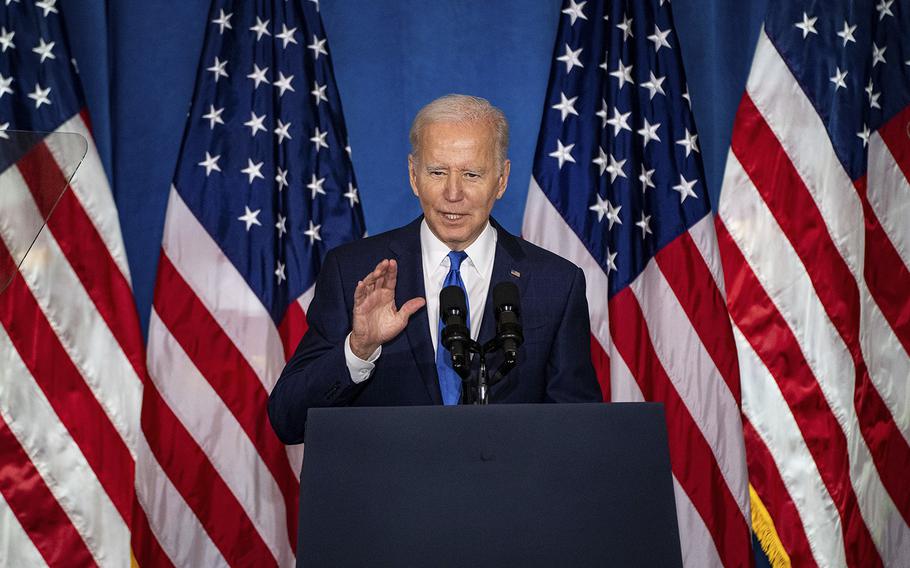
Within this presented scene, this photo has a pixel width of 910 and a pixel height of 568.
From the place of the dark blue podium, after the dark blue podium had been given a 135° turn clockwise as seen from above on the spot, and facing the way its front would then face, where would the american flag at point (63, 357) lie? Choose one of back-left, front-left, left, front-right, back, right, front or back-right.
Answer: front

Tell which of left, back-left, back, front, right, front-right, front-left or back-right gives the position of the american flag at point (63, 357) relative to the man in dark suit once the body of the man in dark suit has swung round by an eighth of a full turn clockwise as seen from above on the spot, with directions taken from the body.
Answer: right

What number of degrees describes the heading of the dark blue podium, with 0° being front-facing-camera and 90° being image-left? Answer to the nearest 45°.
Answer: approximately 0°

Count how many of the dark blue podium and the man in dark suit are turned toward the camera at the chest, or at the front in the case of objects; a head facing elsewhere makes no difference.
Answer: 2

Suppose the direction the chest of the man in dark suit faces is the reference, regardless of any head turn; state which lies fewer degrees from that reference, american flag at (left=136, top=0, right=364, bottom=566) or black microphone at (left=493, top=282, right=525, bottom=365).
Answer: the black microphone

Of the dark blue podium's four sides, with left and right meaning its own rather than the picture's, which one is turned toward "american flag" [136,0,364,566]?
back

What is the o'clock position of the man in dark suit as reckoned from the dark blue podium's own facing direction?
The man in dark suit is roughly at 6 o'clock from the dark blue podium.
